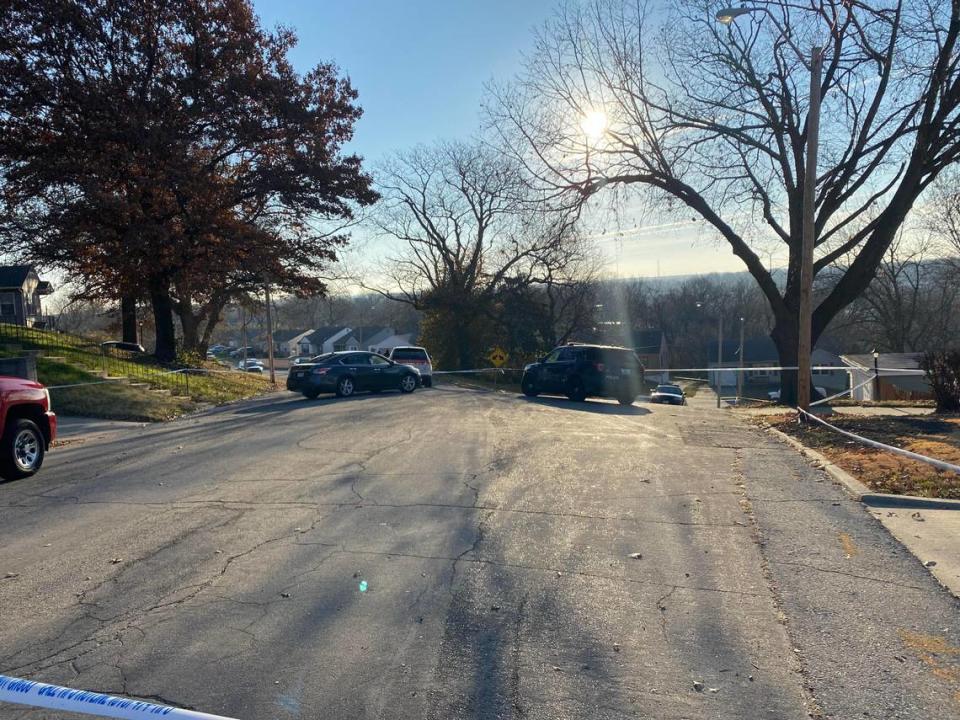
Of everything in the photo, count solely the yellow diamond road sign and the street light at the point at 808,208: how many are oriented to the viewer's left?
1

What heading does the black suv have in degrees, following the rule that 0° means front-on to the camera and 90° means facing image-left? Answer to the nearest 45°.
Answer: approximately 135°

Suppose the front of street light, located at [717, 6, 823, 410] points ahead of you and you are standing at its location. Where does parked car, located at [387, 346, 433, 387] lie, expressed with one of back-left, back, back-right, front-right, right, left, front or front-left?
front-right

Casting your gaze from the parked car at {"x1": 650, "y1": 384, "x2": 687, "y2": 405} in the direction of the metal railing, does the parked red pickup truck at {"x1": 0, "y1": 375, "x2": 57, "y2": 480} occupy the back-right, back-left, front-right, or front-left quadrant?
front-left

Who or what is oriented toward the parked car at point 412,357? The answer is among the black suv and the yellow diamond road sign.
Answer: the black suv

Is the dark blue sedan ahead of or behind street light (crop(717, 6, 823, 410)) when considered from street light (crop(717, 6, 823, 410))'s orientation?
ahead

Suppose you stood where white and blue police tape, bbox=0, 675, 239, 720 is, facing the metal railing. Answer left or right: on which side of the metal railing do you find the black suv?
right

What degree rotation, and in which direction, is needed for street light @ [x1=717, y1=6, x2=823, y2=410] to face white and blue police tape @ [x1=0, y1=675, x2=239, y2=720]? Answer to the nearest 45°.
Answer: approximately 90° to its left

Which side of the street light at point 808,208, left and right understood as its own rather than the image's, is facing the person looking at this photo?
left

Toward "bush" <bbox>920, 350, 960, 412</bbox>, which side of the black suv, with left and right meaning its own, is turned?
back

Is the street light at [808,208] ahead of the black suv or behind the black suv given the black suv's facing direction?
behind

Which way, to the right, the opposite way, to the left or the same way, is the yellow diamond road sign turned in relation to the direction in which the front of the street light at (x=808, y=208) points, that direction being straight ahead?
to the left

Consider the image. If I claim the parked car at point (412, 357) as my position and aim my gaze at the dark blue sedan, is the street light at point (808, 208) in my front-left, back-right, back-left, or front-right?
front-left

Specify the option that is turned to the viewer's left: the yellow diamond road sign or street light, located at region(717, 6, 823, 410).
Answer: the street light

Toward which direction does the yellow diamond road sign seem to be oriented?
toward the camera

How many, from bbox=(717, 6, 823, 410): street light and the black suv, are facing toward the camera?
0

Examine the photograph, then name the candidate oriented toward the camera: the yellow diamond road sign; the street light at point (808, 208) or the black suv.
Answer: the yellow diamond road sign

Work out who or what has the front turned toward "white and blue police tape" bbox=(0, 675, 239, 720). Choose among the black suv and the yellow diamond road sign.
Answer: the yellow diamond road sign
